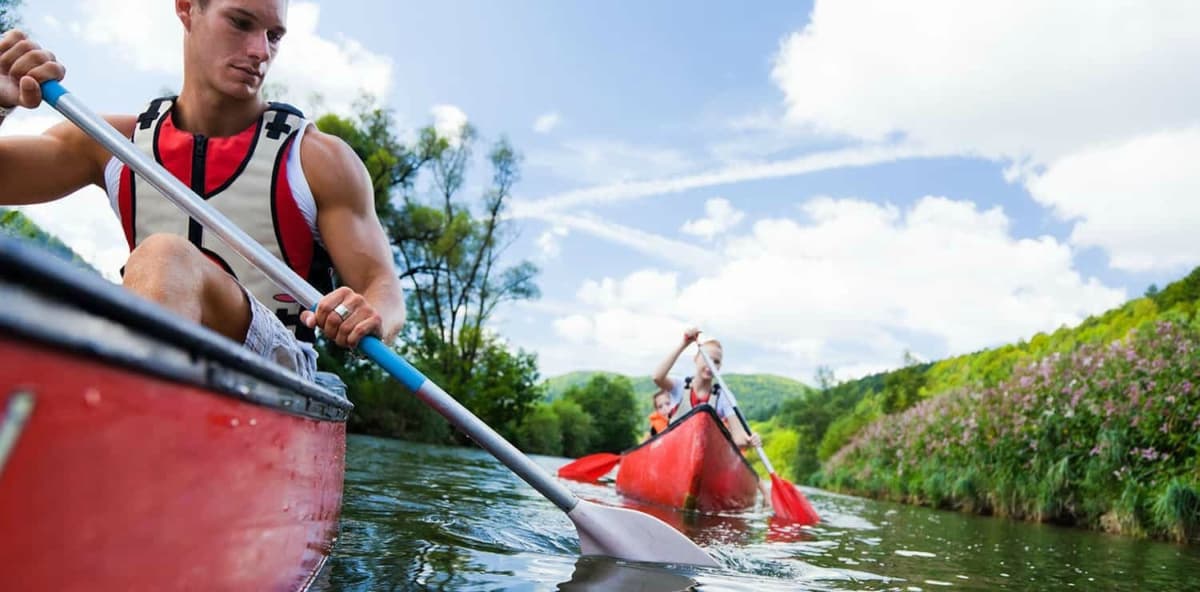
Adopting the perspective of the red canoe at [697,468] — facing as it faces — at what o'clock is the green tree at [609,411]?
The green tree is roughly at 6 o'clock from the red canoe.

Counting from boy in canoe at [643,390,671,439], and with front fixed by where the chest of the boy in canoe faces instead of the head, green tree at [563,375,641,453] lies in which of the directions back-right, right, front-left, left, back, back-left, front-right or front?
back

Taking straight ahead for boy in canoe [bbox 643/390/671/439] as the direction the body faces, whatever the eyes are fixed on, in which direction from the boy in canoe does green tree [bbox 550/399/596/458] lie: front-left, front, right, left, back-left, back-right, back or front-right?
back

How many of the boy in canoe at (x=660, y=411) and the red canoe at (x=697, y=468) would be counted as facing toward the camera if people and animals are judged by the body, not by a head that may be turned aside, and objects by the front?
2

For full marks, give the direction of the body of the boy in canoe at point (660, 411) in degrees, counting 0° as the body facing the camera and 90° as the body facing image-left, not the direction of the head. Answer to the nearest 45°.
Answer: approximately 0°

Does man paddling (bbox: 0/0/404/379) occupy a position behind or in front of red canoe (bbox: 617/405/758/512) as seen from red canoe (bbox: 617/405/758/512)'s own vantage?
in front

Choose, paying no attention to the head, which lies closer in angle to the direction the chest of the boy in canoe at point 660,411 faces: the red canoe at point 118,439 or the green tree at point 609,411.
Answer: the red canoe

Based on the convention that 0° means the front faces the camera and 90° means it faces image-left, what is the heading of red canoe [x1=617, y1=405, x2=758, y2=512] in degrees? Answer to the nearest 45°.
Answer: approximately 0°

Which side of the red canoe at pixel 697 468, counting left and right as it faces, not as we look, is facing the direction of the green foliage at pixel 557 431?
back
